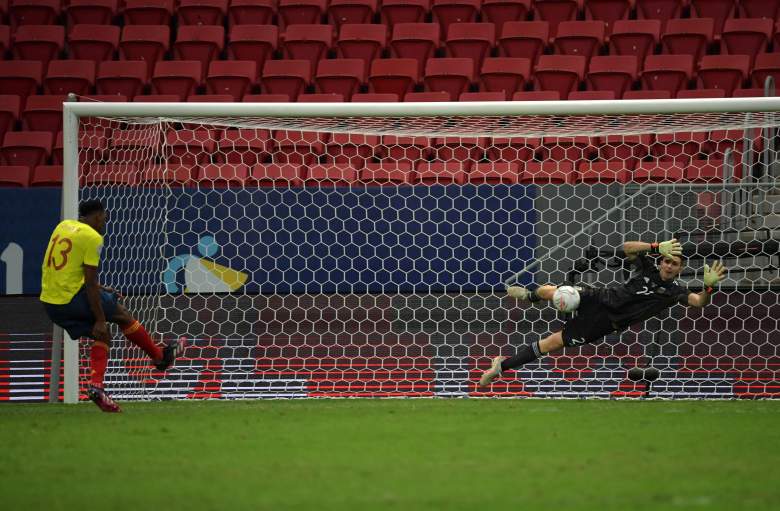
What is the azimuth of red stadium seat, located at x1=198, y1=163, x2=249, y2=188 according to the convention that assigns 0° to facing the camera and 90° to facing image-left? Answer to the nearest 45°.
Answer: approximately 0°

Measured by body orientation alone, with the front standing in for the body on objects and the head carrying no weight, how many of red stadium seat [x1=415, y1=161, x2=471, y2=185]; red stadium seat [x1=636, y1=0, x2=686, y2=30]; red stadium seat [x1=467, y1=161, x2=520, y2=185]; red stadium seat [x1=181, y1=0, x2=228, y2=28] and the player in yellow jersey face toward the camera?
4

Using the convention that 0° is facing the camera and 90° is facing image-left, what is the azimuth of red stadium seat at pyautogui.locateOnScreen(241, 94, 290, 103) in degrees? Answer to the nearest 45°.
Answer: approximately 0°

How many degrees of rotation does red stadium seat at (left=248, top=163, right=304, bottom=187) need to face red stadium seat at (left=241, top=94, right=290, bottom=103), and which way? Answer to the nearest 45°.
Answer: approximately 180°

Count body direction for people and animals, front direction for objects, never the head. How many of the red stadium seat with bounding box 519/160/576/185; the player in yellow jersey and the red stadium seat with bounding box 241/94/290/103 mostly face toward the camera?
2

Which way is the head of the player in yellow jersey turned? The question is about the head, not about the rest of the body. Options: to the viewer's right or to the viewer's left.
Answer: to the viewer's right
